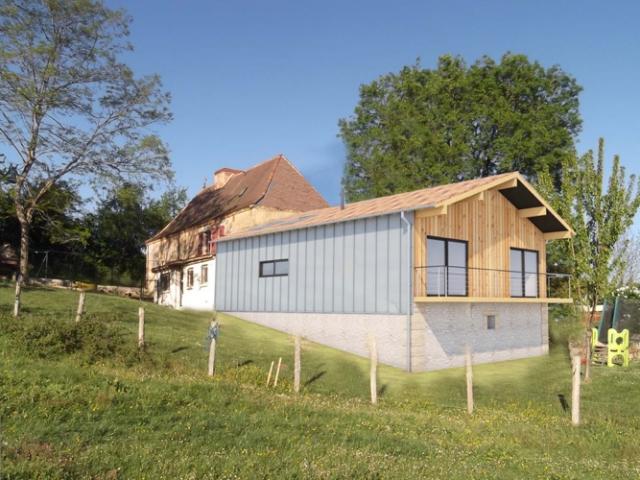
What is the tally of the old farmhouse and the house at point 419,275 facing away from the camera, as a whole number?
0

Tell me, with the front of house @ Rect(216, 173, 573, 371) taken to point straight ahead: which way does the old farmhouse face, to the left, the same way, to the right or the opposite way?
to the right

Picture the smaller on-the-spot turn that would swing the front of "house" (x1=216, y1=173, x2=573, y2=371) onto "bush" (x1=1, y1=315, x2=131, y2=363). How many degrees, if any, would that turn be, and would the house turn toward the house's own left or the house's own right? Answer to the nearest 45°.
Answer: approximately 90° to the house's own right

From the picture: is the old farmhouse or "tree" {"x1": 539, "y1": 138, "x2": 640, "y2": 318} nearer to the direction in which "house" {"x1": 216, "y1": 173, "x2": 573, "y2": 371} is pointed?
the tree

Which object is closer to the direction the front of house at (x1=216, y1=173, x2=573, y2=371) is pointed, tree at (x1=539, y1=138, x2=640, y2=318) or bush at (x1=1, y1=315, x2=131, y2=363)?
the tree

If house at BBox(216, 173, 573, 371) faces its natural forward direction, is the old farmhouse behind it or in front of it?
behind

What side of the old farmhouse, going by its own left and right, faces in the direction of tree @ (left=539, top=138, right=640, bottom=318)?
left

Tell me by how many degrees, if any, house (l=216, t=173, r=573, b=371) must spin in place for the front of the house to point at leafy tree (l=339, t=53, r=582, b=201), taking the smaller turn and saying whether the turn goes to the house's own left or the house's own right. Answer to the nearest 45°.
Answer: approximately 135° to the house's own left

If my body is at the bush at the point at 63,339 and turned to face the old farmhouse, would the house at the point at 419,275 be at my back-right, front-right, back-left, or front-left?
front-right

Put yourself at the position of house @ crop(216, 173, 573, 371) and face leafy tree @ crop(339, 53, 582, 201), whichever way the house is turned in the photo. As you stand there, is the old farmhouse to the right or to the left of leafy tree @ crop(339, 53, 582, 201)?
left

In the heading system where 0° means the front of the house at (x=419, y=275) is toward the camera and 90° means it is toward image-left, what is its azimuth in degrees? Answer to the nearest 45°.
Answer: approximately 315°

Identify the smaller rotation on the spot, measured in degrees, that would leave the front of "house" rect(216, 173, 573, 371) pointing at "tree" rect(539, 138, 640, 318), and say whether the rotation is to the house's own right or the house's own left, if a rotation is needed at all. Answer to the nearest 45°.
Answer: approximately 45° to the house's own left

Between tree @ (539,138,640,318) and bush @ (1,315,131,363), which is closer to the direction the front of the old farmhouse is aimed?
the bush

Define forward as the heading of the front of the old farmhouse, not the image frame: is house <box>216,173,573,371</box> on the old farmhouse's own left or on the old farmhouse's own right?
on the old farmhouse's own left

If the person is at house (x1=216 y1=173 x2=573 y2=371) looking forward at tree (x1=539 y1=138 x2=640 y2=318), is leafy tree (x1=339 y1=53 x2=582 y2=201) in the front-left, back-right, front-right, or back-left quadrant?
front-left
